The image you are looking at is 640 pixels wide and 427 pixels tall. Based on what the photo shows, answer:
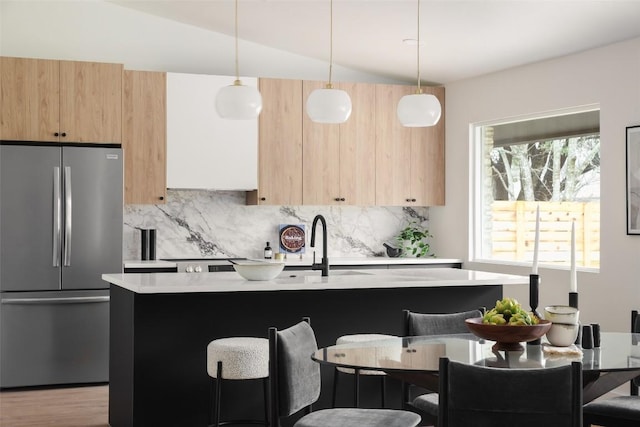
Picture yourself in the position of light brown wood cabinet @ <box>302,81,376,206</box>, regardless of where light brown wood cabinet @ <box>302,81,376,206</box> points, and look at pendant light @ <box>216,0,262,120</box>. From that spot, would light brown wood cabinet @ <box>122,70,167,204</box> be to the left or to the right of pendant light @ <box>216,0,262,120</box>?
right

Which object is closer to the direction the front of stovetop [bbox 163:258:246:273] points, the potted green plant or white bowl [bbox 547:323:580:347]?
the white bowl

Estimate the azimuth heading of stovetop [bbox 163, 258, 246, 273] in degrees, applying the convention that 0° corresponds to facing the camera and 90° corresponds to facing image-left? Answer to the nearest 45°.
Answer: approximately 0°

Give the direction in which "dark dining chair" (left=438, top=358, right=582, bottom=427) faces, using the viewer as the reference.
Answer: facing away from the viewer

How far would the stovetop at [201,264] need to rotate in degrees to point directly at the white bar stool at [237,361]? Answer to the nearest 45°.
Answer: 0° — it already faces it
